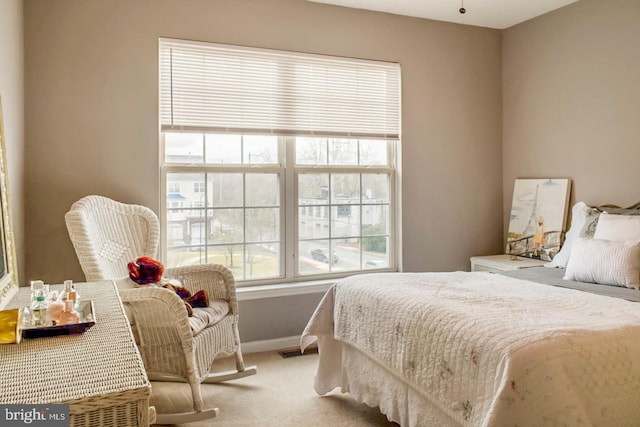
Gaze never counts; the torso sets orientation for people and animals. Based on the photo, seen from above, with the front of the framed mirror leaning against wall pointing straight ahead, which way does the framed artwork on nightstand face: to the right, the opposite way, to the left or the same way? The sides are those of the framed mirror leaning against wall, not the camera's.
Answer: the opposite way

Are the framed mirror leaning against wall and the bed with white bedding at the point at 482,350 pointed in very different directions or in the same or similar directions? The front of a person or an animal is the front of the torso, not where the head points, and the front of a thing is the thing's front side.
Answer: very different directions

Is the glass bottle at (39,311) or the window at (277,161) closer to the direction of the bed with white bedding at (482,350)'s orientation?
the glass bottle

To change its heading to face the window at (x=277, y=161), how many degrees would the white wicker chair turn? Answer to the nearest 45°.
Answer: approximately 90° to its left

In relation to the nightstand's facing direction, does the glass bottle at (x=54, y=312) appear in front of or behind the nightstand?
in front

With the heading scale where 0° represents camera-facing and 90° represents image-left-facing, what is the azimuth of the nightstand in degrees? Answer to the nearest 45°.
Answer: approximately 45°

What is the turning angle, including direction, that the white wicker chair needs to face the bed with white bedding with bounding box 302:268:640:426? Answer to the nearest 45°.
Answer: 0° — it already faces it

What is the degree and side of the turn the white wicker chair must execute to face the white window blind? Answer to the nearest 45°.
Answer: approximately 90° to its left

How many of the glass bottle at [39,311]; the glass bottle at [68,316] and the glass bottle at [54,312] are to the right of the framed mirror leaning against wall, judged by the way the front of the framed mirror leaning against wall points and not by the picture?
3

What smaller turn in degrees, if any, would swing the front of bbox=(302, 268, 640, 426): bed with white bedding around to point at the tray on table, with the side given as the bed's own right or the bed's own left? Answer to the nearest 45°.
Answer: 0° — it already faces it

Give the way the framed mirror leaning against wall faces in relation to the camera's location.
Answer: facing to the right of the viewer

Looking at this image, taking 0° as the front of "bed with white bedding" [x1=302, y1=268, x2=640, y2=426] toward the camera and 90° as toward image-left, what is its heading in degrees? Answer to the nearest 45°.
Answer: approximately 45°

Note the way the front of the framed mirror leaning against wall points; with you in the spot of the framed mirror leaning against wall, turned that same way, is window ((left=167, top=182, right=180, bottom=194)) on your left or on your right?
on your left

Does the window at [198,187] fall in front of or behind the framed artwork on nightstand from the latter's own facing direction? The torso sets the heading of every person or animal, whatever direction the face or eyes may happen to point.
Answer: in front
